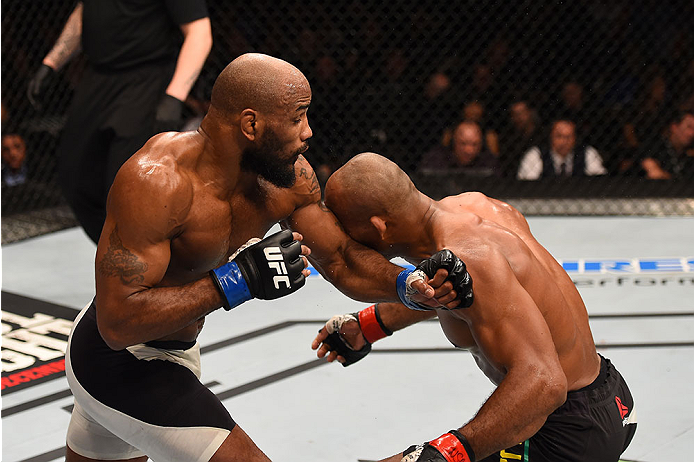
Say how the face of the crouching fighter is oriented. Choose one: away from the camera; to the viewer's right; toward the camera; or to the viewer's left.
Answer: to the viewer's left

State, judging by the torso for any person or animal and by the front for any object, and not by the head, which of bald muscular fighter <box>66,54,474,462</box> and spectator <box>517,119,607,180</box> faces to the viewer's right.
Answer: the bald muscular fighter

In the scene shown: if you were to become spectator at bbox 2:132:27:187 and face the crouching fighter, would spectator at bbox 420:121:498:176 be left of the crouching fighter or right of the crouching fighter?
left

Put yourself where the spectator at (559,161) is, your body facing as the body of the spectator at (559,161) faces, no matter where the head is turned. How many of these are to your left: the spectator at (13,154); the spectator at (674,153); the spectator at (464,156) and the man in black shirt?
1

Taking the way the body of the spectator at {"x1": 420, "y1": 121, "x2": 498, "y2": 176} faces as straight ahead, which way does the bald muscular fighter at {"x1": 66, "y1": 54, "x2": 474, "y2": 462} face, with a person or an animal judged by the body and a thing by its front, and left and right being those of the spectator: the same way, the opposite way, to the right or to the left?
to the left

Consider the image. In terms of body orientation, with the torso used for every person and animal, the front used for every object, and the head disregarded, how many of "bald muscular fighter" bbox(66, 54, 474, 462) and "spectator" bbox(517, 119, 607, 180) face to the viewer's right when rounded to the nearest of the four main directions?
1

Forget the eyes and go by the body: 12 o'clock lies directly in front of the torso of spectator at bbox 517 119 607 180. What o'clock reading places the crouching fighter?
The crouching fighter is roughly at 12 o'clock from the spectator.

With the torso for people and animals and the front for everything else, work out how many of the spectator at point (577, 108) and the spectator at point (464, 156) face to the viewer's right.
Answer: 0

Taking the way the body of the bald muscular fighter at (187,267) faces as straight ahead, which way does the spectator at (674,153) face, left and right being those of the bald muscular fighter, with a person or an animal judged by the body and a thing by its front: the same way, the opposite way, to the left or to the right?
to the right

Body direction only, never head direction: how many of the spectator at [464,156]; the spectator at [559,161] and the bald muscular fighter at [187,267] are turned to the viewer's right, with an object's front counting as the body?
1
